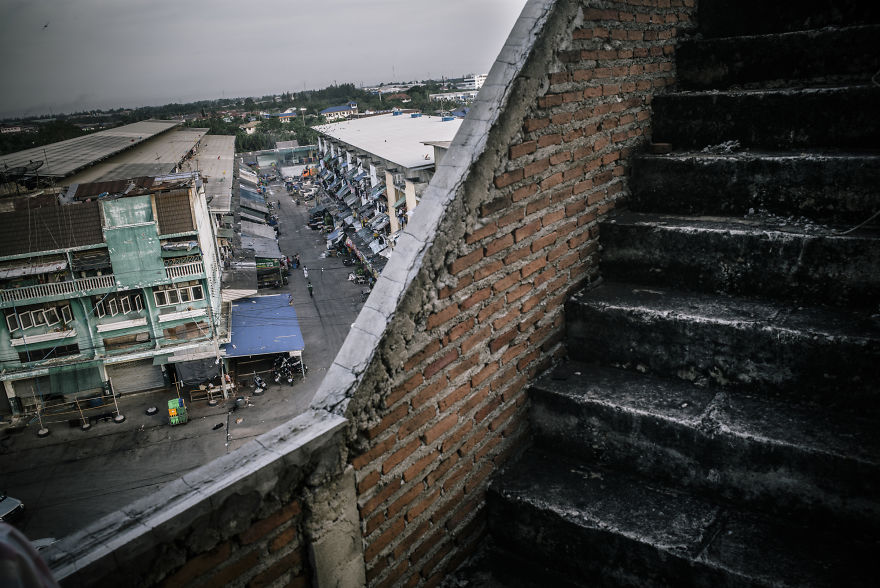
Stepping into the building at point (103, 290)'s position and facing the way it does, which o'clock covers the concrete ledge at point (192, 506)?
The concrete ledge is roughly at 12 o'clock from the building.

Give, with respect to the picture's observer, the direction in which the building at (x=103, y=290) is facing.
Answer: facing the viewer

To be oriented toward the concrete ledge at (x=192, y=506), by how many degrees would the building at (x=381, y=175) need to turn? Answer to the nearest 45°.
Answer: approximately 45° to its left

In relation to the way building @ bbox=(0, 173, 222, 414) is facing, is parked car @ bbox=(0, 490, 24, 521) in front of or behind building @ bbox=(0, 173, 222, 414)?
in front

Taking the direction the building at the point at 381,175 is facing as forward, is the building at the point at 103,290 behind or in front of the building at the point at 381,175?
in front

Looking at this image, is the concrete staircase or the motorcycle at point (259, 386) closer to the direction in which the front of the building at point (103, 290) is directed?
the concrete staircase

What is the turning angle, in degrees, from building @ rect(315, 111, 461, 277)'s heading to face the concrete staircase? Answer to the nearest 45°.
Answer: approximately 45° to its left

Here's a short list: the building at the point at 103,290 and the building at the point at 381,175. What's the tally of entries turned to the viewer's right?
0

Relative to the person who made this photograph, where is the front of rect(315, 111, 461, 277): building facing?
facing the viewer and to the left of the viewer

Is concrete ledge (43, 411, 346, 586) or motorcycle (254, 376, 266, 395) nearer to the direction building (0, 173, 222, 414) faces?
the concrete ledge

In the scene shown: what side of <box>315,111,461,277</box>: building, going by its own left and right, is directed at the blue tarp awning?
left
